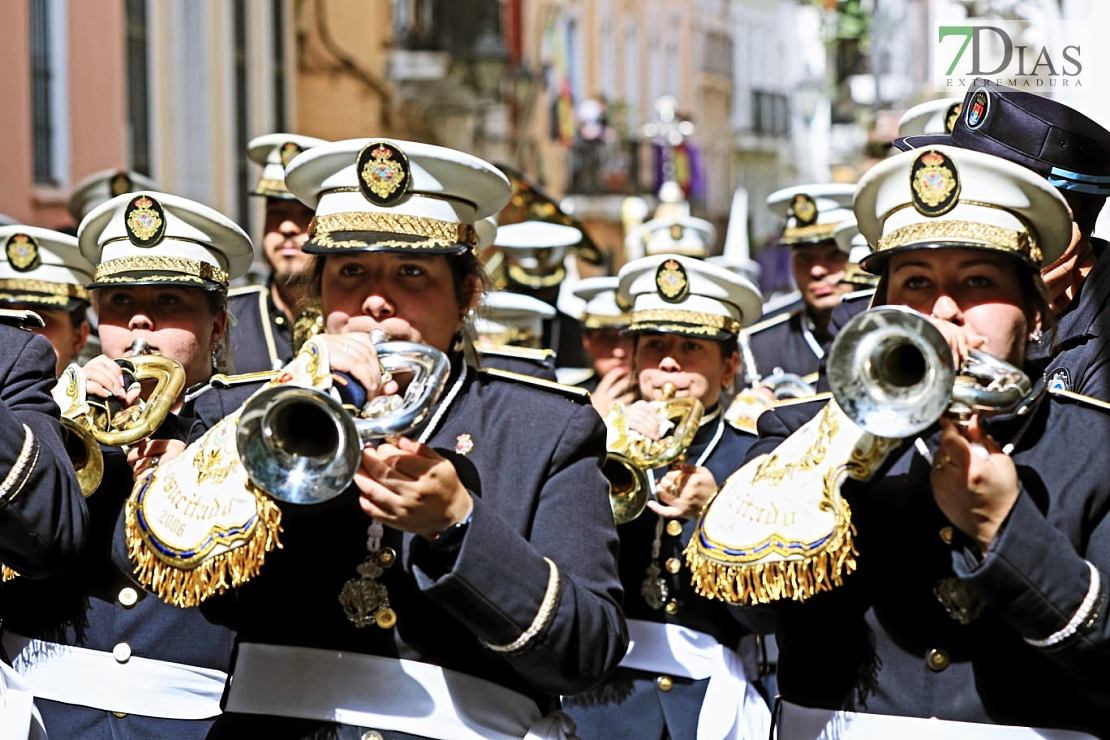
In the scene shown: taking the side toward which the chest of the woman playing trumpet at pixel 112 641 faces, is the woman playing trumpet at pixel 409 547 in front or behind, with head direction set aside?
in front

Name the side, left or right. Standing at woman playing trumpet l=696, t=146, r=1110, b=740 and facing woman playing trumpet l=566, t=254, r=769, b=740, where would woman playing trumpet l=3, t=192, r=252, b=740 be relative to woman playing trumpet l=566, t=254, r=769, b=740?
left

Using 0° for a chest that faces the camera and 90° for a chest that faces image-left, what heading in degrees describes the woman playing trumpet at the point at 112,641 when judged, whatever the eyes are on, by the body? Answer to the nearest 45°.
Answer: approximately 0°

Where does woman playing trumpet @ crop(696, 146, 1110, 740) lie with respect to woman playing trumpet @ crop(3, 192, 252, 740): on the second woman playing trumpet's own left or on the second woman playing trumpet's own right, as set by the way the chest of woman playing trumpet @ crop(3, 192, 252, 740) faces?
on the second woman playing trumpet's own left

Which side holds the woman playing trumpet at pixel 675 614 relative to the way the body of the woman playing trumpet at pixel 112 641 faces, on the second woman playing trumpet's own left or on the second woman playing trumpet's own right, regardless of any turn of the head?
on the second woman playing trumpet's own left
